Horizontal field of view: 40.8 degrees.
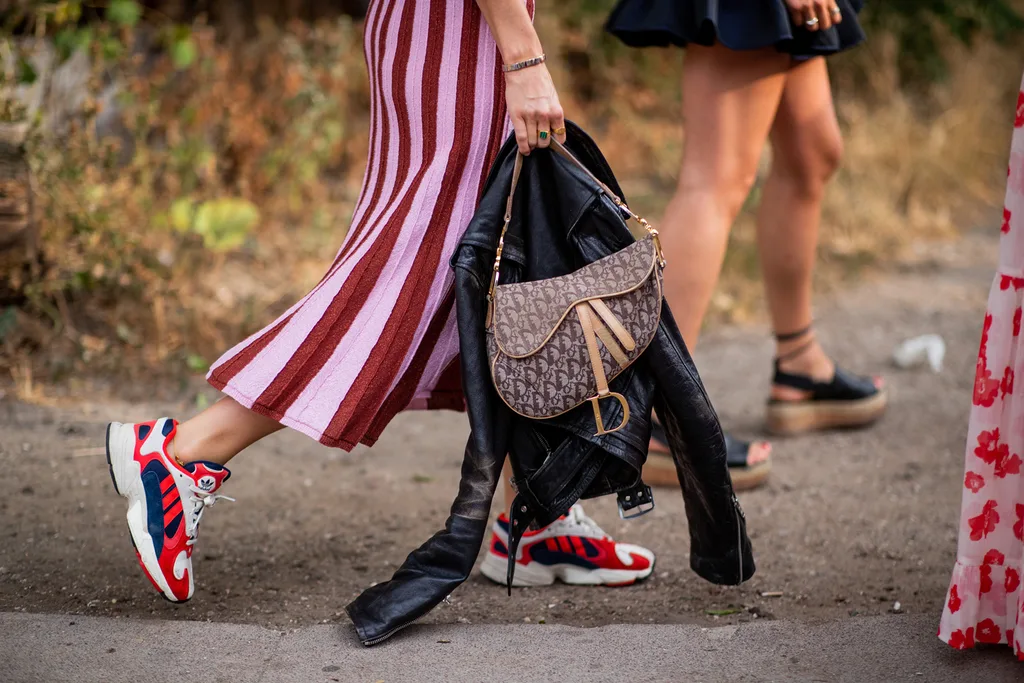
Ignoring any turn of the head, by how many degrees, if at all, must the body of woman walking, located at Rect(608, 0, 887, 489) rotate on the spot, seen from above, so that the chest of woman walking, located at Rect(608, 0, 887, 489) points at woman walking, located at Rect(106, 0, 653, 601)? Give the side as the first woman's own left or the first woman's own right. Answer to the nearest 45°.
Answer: approximately 135° to the first woman's own right

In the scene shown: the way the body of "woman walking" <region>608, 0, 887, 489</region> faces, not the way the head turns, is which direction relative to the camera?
to the viewer's right
